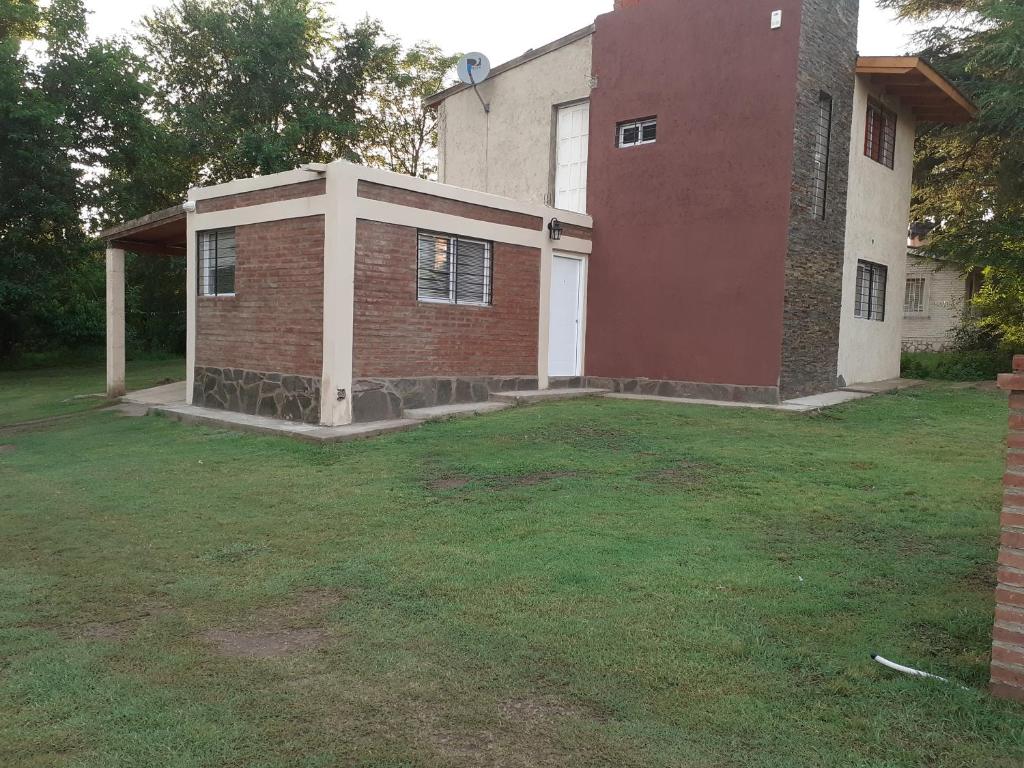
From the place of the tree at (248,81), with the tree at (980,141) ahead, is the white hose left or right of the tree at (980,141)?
right

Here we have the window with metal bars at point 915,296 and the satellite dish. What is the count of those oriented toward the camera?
2

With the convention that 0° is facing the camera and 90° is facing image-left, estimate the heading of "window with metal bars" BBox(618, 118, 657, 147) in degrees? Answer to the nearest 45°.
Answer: approximately 45°

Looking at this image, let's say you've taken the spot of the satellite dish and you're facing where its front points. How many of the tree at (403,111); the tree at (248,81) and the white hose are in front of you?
1

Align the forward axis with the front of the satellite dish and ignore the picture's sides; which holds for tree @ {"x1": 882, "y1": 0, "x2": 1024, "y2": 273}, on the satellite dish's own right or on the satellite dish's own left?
on the satellite dish's own left

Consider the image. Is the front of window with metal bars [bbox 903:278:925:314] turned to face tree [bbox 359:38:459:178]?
no

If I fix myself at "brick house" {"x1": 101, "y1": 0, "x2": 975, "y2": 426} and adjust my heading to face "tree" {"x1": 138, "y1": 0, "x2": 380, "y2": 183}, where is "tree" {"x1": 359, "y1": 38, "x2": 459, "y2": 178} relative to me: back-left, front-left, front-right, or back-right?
front-right

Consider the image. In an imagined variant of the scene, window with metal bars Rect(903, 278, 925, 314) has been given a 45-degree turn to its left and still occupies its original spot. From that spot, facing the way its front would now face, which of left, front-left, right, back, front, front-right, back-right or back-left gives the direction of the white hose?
front-right

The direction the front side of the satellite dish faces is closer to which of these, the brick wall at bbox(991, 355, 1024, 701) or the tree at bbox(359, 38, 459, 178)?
the brick wall

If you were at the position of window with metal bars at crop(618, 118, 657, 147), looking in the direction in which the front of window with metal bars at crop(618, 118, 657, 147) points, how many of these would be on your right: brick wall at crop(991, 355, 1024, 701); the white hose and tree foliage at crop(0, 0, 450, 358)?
1

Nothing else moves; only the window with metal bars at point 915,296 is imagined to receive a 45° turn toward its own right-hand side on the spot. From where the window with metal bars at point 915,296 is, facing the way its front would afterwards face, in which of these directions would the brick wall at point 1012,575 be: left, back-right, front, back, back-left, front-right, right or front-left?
front-left

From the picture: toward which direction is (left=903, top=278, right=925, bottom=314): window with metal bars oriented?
toward the camera

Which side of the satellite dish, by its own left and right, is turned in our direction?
front
